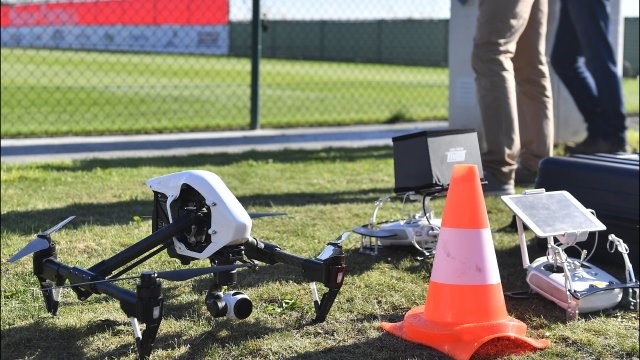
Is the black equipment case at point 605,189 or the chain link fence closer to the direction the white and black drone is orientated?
the black equipment case

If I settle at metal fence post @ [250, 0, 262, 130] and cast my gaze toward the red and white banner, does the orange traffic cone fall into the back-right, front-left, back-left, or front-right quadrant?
back-left

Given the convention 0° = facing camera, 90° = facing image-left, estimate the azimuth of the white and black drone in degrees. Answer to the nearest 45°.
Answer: approximately 315°

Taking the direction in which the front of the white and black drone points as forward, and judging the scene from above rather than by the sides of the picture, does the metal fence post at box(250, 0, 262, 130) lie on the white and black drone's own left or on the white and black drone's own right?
on the white and black drone's own left

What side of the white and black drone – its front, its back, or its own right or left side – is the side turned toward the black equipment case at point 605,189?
left

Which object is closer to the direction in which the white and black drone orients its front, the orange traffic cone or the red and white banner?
the orange traffic cone

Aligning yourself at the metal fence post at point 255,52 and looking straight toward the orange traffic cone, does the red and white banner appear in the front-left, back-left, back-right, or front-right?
back-right

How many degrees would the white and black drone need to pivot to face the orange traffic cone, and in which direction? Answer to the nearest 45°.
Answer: approximately 45° to its left

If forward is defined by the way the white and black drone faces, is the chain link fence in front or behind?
behind

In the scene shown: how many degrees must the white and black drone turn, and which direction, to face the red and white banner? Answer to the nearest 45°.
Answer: approximately 135° to its left
